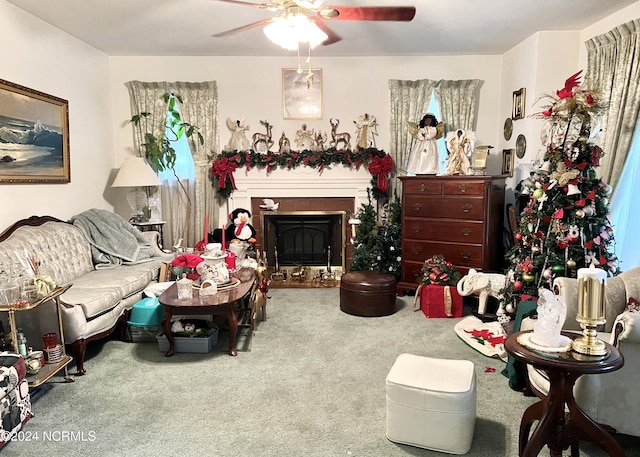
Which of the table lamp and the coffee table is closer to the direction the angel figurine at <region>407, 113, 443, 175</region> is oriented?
the coffee table

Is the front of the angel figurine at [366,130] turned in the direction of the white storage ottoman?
yes

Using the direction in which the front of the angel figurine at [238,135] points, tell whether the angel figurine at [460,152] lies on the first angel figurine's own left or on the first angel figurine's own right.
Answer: on the first angel figurine's own left

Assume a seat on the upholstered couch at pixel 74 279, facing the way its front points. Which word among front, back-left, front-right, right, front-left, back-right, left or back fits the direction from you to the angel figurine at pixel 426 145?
front-left

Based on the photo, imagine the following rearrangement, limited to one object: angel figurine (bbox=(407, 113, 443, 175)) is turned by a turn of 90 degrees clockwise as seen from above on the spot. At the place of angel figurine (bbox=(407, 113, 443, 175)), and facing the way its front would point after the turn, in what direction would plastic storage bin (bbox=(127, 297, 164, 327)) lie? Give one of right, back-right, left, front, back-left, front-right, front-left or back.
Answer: front-left

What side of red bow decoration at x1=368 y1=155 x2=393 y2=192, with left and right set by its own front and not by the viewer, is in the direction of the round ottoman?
front

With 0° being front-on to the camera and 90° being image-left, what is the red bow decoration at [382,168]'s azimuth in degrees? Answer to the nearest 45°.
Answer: approximately 0°

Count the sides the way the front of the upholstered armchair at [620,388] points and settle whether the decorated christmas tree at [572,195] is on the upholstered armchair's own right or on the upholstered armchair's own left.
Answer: on the upholstered armchair's own right

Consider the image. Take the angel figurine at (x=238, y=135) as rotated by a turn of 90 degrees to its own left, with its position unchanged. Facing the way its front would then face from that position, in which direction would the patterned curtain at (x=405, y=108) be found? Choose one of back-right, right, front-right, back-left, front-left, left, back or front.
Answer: front

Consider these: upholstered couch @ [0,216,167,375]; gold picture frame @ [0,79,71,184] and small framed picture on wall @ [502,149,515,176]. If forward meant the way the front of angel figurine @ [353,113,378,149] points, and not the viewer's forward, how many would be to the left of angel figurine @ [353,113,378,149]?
1

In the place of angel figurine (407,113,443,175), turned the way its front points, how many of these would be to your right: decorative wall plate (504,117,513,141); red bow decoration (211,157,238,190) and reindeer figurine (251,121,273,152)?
2

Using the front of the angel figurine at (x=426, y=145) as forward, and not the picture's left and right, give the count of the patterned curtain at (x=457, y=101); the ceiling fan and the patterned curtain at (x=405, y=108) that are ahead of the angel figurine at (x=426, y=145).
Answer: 1

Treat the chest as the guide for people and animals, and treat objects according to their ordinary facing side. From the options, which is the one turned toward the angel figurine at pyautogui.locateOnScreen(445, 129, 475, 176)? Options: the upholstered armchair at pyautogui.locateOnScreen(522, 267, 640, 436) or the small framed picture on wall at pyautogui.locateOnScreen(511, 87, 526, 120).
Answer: the small framed picture on wall
